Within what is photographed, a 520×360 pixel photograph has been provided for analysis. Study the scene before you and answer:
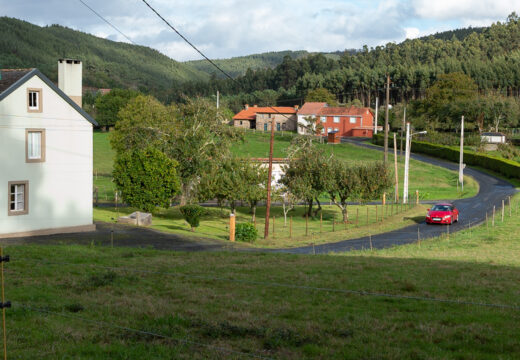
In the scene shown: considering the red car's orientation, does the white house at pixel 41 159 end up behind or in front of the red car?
in front

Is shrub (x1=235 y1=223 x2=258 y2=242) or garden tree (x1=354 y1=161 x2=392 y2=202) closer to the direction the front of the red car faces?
the shrub

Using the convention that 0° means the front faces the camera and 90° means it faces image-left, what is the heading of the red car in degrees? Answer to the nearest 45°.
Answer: approximately 45°

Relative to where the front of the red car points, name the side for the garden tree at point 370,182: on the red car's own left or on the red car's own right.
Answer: on the red car's own right

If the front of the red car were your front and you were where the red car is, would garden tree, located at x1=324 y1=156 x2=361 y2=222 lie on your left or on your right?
on your right

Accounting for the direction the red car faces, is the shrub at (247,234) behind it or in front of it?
in front
